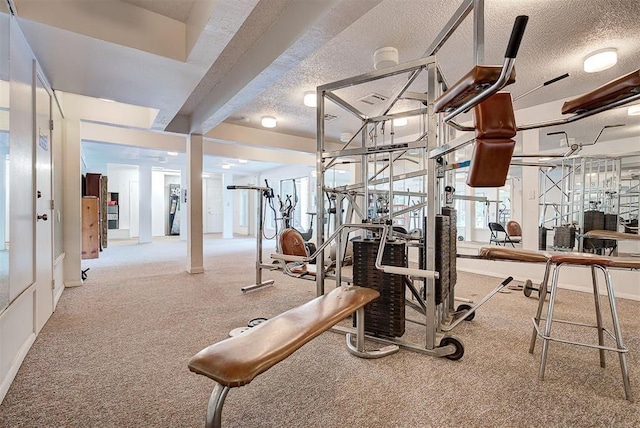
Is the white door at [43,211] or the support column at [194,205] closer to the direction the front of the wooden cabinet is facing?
the support column

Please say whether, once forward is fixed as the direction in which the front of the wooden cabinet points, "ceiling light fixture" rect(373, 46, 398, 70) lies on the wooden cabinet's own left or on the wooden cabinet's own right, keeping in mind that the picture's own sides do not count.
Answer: on the wooden cabinet's own right

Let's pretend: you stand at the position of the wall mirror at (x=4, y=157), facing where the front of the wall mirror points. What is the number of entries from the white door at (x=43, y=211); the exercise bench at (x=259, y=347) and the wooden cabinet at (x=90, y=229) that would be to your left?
2

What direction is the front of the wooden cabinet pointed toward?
to the viewer's right

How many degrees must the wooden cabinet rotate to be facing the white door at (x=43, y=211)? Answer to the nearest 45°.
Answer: approximately 90° to its right

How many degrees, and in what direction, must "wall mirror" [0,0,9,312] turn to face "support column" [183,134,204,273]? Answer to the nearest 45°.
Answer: approximately 45° to its left

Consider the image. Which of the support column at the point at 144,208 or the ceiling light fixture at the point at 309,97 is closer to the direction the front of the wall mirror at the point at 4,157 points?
the ceiling light fixture

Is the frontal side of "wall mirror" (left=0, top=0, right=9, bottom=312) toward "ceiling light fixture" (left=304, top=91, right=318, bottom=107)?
yes
